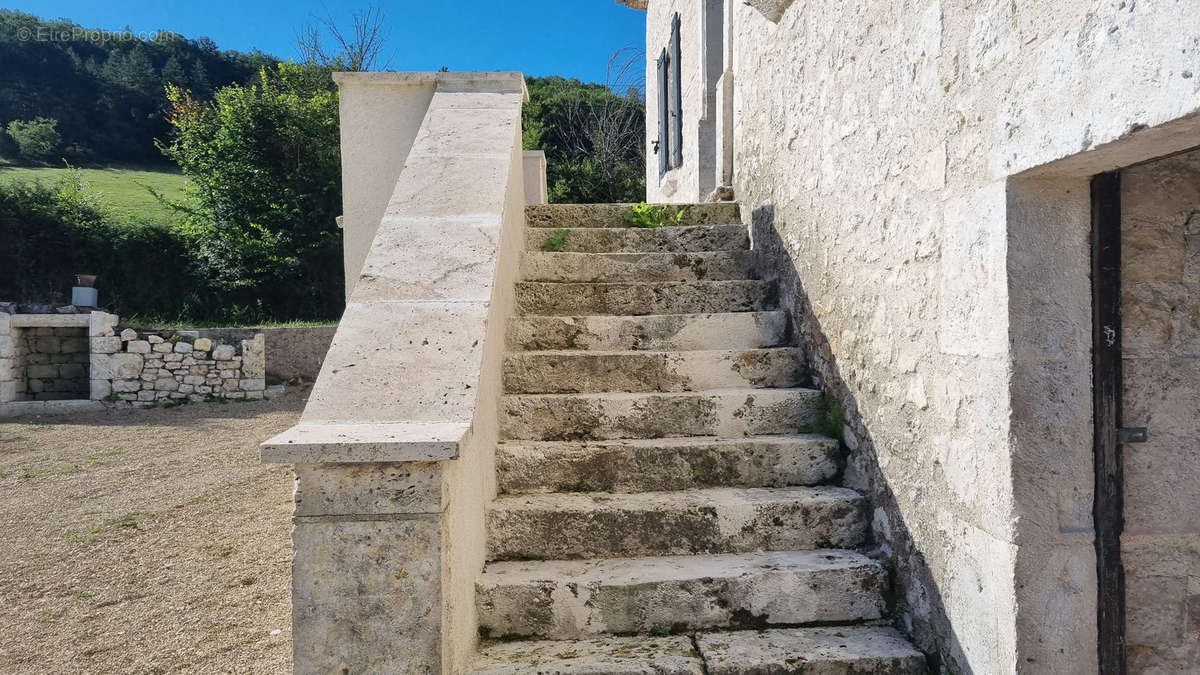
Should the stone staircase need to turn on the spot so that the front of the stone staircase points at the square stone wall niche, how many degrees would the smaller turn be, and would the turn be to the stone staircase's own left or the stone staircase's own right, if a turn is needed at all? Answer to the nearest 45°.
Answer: approximately 135° to the stone staircase's own right

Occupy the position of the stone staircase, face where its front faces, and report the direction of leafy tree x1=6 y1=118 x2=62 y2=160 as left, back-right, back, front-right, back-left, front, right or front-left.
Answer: back-right

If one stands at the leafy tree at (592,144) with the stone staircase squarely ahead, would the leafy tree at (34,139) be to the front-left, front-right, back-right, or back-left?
back-right

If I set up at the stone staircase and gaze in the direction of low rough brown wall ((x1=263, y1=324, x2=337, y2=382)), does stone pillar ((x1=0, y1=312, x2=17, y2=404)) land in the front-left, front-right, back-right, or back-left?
front-left

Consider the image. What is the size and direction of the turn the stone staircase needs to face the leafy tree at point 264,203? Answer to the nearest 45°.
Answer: approximately 135° to its right

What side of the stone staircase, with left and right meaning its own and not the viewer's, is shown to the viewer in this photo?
front

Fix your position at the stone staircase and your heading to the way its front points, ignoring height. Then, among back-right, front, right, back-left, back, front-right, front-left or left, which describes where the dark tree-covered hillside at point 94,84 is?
back-right

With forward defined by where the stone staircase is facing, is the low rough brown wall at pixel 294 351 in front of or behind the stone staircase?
behind

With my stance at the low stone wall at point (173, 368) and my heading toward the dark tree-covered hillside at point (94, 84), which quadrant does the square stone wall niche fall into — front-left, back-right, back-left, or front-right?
front-left

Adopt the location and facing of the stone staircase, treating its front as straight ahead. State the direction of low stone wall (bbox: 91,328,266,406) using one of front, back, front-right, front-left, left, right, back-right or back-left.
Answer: back-right

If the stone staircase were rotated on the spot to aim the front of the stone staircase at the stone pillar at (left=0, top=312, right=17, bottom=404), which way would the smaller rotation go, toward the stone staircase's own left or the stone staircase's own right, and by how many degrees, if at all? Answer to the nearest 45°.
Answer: approximately 135° to the stone staircase's own right

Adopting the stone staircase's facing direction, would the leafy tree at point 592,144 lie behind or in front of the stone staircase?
behind

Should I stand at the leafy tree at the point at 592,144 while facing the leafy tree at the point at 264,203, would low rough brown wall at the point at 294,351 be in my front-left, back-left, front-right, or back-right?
front-left
